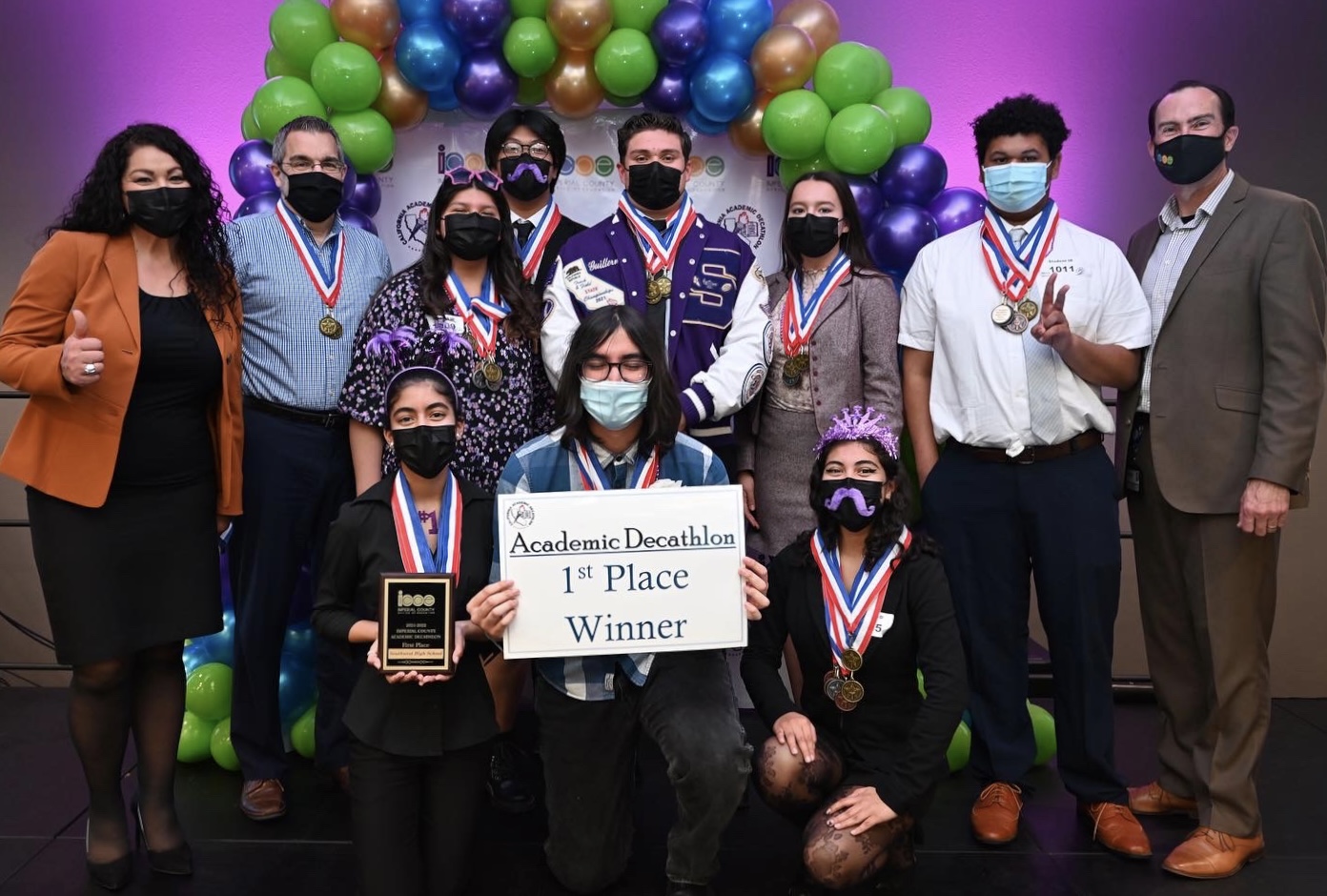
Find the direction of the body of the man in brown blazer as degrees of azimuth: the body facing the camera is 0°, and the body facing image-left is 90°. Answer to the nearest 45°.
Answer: approximately 45°

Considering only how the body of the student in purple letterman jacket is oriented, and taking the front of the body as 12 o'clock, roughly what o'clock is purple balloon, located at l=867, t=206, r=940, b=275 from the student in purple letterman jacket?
The purple balloon is roughly at 8 o'clock from the student in purple letterman jacket.

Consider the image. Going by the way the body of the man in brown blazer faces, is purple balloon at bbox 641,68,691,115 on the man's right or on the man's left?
on the man's right

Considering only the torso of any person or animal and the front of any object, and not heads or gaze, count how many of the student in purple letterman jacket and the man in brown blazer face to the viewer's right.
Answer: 0

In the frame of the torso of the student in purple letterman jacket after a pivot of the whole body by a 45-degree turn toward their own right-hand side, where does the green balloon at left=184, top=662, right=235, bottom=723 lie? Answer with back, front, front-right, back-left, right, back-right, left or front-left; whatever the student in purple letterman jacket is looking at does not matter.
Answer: front-right

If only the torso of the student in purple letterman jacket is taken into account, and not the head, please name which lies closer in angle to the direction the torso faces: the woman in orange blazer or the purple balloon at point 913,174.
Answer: the woman in orange blazer

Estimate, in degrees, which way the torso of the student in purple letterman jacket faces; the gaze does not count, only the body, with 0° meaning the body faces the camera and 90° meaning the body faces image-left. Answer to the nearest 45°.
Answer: approximately 0°

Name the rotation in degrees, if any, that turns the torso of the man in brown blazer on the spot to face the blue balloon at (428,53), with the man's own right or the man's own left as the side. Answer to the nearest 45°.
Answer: approximately 45° to the man's own right

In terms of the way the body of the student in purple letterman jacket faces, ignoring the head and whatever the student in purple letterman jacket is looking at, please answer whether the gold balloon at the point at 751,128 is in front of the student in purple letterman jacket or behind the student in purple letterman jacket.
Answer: behind

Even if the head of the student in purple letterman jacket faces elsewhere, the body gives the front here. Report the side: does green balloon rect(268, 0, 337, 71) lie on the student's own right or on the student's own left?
on the student's own right
